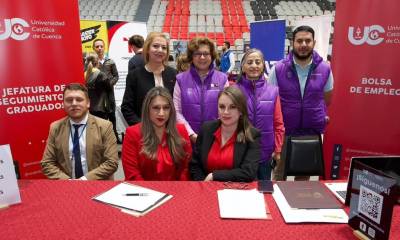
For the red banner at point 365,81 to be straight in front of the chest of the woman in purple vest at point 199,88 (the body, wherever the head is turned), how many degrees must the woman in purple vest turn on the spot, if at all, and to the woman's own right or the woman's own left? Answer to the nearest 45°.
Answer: approximately 90° to the woman's own left

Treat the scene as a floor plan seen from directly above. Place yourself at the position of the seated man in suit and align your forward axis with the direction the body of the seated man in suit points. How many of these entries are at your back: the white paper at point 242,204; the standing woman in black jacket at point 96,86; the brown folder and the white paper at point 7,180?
1

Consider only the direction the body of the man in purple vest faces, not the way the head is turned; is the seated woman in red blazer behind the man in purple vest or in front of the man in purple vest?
in front

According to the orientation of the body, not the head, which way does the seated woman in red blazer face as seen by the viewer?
toward the camera

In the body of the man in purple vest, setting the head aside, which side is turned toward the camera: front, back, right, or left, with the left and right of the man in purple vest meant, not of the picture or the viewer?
front

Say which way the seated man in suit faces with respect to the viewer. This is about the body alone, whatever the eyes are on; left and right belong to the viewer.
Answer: facing the viewer

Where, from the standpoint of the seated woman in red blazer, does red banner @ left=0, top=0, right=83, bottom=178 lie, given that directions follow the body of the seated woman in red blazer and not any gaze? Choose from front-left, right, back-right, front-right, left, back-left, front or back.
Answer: back-right

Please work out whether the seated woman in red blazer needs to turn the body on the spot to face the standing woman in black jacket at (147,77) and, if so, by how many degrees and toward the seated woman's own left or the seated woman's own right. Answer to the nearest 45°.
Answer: approximately 180°

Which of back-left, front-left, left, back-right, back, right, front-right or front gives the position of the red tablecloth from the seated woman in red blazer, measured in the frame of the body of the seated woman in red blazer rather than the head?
front

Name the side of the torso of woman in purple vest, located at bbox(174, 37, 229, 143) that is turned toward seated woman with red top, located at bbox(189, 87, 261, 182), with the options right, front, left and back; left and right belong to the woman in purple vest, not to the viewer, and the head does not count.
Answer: front
